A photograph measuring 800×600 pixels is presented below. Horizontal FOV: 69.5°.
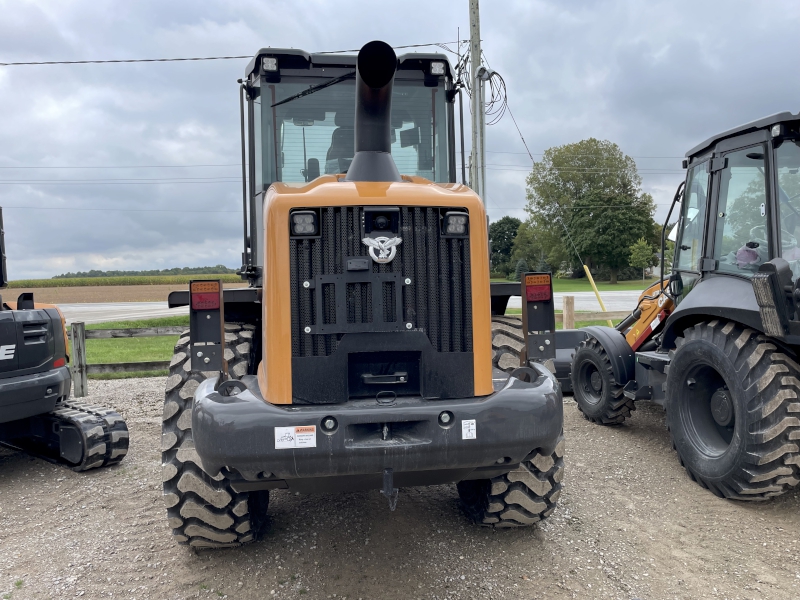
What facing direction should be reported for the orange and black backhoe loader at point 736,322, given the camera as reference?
facing away from the viewer and to the left of the viewer

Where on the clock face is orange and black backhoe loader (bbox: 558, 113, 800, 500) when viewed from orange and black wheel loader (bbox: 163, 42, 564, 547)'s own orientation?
orange and black backhoe loader (bbox: 558, 113, 800, 500) is roughly at 2 o'clock from orange and black wheel loader (bbox: 163, 42, 564, 547).

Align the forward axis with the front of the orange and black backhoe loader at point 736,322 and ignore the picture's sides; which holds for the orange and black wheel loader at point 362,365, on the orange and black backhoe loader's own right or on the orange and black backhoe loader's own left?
on the orange and black backhoe loader's own left

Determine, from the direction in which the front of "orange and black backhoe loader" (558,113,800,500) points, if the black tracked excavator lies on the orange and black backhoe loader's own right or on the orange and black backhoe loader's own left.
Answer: on the orange and black backhoe loader's own left

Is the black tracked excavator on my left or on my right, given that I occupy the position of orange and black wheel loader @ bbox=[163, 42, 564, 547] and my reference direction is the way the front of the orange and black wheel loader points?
on my left

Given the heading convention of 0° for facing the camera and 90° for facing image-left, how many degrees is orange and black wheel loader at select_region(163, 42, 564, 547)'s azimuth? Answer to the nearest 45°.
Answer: approximately 180°

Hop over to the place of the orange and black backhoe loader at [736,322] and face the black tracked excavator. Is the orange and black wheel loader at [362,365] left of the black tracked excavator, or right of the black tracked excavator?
left
